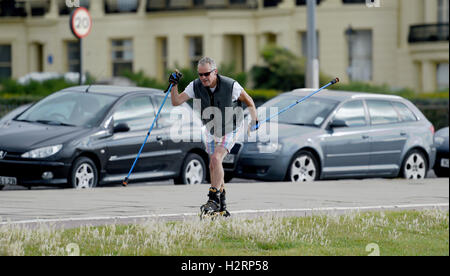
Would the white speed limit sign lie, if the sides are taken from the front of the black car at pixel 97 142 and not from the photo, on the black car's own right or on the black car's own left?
on the black car's own right

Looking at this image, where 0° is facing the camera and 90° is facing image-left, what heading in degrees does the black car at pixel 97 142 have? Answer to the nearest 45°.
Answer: approximately 45°

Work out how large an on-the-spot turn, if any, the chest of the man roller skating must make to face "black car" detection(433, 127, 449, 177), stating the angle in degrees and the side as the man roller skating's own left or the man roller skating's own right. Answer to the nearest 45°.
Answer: approximately 180°

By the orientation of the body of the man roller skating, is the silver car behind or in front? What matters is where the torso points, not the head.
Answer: behind

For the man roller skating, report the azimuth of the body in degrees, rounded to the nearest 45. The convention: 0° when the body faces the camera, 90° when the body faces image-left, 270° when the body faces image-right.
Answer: approximately 45°

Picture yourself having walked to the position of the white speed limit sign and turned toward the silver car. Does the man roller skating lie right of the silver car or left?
right

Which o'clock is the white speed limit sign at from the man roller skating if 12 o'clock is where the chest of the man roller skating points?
The white speed limit sign is roughly at 4 o'clock from the man roller skating.

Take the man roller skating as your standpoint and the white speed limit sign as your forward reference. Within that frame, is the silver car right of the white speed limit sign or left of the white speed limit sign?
right

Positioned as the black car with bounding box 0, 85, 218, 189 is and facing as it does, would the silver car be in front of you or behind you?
behind

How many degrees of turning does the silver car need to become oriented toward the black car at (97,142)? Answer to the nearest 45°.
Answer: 0° — it already faces it

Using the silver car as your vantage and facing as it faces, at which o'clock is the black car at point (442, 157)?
The black car is roughly at 6 o'clock from the silver car.
